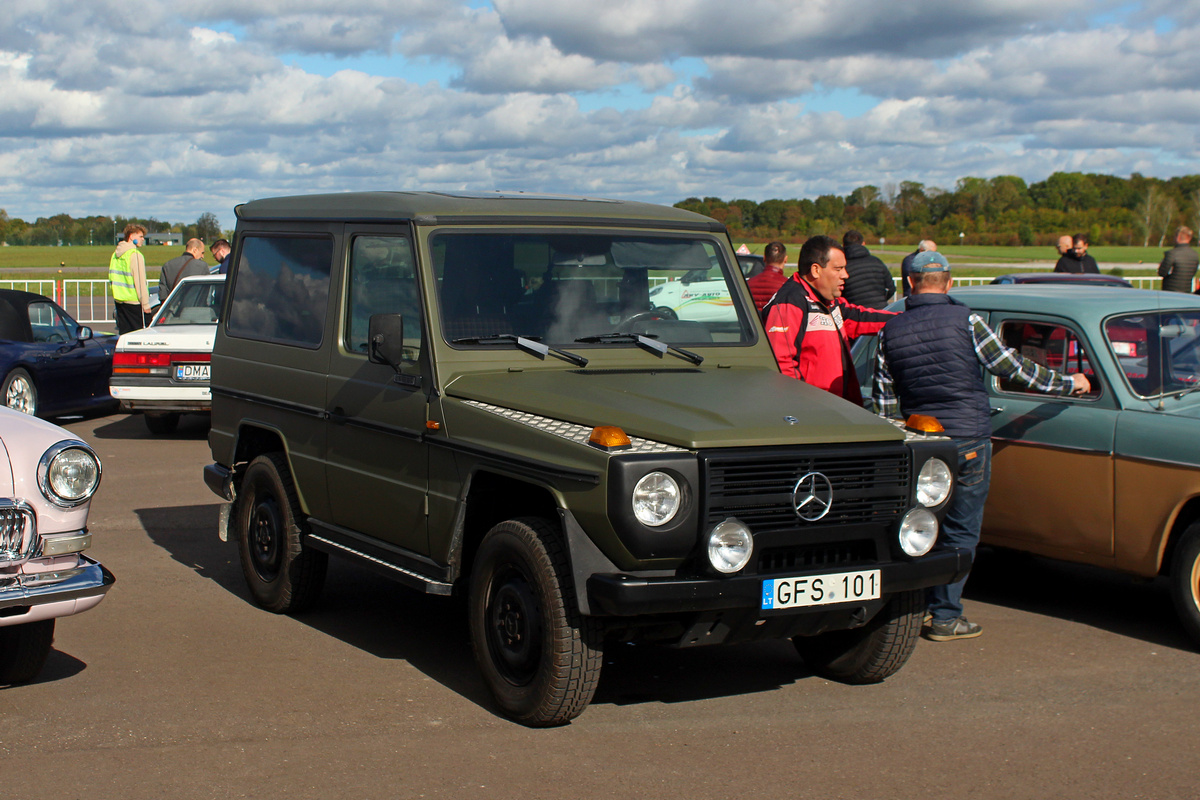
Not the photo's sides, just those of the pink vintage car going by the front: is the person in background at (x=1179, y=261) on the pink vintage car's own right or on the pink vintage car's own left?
on the pink vintage car's own left

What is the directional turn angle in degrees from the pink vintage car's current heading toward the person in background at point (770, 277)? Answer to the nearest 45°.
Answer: approximately 90° to its left

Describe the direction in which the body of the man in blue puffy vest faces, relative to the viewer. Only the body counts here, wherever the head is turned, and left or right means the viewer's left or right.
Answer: facing away from the viewer

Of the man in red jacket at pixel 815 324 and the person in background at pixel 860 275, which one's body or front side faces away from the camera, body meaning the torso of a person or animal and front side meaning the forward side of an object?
the person in background

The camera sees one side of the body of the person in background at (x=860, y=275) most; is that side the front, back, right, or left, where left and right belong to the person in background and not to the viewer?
back
